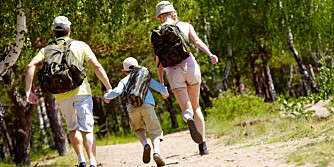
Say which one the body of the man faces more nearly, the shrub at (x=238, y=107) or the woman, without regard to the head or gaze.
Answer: the shrub

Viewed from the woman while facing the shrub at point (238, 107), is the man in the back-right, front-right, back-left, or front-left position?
back-left

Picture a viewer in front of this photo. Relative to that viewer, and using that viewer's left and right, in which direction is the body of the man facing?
facing away from the viewer

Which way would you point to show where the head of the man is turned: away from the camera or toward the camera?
away from the camera

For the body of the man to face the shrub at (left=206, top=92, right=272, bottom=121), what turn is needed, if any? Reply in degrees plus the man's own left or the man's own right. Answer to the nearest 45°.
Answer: approximately 45° to the man's own right

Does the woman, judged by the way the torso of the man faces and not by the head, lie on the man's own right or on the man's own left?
on the man's own right
